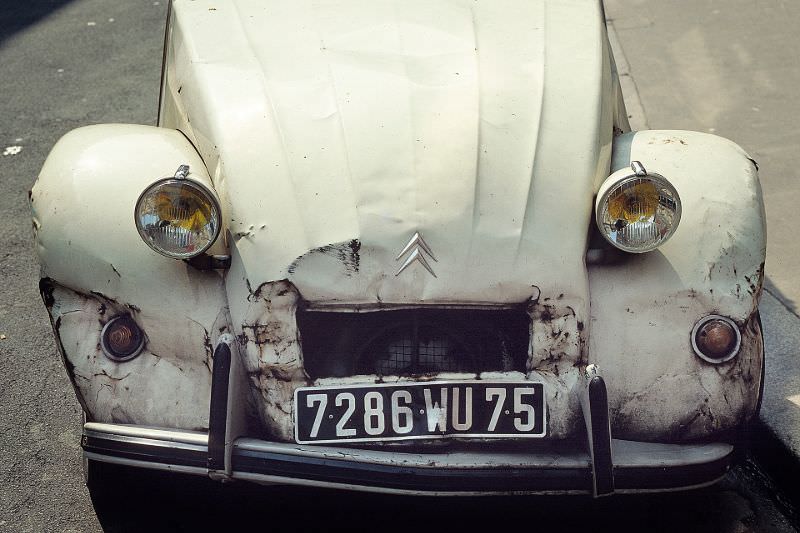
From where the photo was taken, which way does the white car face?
toward the camera
